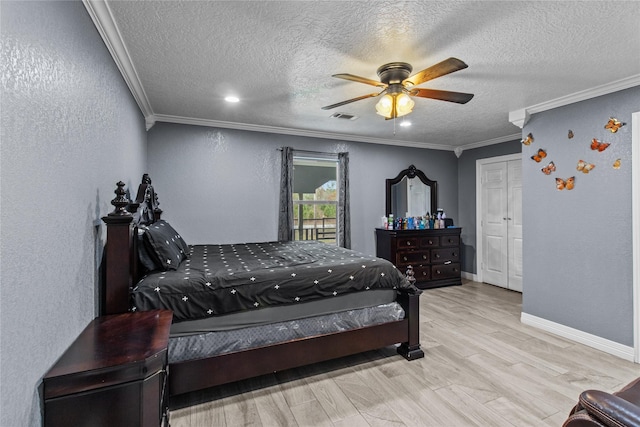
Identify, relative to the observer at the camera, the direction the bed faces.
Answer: facing to the right of the viewer

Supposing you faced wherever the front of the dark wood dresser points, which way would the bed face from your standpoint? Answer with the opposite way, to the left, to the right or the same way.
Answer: to the left

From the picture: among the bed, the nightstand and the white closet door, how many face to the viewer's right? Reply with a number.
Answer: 2

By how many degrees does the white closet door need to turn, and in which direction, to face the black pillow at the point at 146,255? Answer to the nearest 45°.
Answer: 0° — it already faces it

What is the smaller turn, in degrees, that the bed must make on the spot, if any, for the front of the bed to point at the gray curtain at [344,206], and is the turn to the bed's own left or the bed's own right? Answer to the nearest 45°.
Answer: approximately 45° to the bed's own left

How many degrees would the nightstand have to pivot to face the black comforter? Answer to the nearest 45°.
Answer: approximately 45° to its left

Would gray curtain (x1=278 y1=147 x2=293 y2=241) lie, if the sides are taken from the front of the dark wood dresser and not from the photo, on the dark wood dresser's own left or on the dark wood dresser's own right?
on the dark wood dresser's own right

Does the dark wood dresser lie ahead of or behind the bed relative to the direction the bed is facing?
ahead

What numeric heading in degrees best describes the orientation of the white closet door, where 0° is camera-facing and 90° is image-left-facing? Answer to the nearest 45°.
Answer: approximately 45°

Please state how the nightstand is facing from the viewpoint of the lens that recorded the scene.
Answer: facing to the right of the viewer
